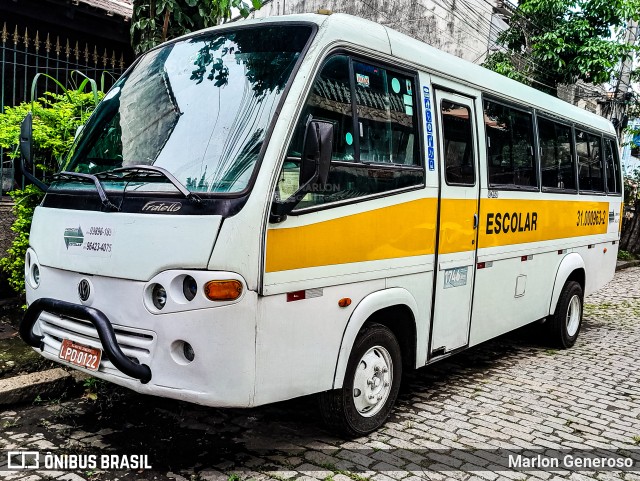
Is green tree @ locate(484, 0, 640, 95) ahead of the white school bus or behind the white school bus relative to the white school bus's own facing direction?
behind

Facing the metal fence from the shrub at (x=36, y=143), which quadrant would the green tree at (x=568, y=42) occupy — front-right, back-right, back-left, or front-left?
front-right

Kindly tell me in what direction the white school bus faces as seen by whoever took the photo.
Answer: facing the viewer and to the left of the viewer

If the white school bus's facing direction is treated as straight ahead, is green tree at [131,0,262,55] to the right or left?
on its right

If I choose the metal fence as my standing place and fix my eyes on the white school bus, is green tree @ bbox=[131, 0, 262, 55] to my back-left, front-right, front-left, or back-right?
front-left

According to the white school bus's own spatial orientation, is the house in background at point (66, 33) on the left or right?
on its right

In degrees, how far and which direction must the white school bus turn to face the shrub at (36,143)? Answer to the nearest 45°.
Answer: approximately 90° to its right

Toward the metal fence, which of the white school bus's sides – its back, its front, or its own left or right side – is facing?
right

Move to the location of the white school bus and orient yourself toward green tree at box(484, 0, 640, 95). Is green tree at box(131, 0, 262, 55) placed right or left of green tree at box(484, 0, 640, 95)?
left
